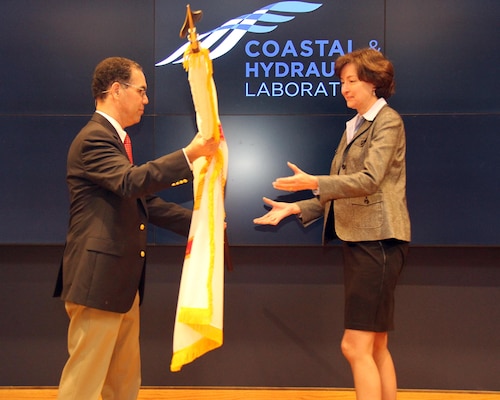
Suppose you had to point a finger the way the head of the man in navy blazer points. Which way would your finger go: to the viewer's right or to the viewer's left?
to the viewer's right

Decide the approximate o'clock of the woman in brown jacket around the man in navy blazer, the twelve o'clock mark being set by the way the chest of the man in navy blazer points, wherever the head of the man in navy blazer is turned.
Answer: The woman in brown jacket is roughly at 12 o'clock from the man in navy blazer.

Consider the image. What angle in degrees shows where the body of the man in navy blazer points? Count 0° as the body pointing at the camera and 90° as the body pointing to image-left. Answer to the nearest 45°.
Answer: approximately 270°
